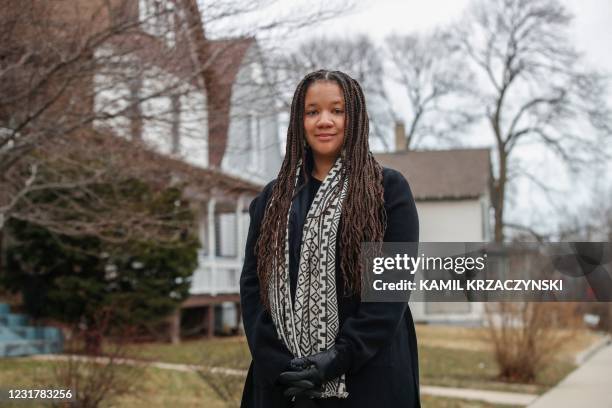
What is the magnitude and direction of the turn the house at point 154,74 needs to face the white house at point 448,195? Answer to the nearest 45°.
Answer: approximately 90° to its left

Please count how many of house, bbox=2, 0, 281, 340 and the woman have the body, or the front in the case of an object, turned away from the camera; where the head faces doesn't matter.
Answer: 0

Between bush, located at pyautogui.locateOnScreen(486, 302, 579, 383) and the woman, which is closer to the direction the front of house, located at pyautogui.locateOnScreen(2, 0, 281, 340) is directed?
the woman

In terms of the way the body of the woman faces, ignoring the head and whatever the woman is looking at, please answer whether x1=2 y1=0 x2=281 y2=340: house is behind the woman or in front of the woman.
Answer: behind

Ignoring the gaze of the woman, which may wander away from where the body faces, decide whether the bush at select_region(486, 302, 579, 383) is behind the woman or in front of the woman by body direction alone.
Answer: behind

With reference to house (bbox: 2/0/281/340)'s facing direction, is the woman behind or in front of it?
in front

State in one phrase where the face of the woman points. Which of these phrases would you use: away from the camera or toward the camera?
toward the camera

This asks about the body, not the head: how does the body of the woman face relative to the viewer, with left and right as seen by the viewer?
facing the viewer

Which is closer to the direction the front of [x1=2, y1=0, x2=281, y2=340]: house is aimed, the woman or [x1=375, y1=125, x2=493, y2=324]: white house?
the woman

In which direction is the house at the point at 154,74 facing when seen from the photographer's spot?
facing the viewer and to the right of the viewer

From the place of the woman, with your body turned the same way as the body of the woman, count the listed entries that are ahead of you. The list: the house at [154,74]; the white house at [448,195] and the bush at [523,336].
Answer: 0
